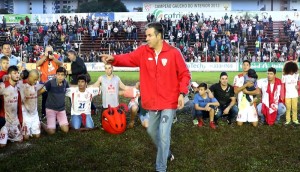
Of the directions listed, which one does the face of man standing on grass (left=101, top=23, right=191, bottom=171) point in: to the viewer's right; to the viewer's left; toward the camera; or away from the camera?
to the viewer's left

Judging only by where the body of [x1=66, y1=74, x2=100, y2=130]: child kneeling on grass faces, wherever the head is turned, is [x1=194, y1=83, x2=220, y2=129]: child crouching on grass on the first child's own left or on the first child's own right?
on the first child's own left

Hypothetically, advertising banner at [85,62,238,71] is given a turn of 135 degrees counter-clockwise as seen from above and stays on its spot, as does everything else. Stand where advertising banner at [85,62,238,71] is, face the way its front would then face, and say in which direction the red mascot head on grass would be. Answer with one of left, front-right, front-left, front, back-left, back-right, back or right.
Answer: back-right

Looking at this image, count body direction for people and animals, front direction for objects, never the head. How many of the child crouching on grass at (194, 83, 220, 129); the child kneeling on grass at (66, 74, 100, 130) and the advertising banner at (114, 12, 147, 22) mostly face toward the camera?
3

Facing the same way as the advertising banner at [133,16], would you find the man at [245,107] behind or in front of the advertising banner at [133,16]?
in front

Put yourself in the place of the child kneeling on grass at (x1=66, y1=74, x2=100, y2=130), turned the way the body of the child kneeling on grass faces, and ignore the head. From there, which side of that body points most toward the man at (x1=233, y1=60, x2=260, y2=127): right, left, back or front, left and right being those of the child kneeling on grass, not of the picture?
left

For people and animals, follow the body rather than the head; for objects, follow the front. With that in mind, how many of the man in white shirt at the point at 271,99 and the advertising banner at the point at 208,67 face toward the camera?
2
